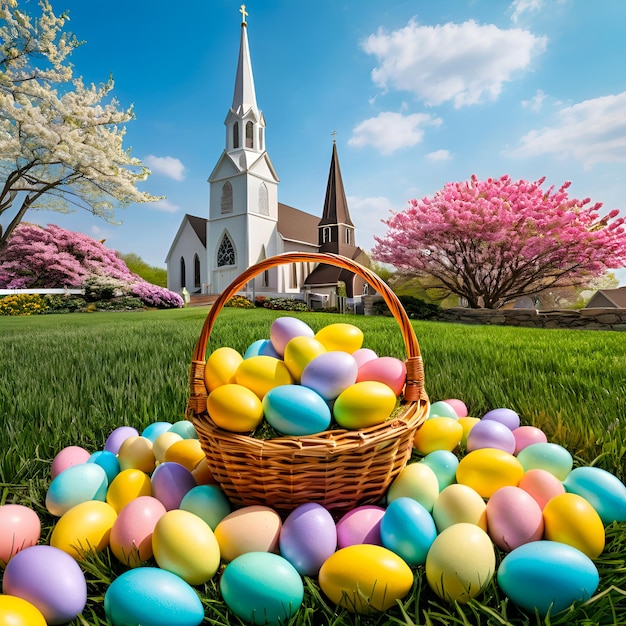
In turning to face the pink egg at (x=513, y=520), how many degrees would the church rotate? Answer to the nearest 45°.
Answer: approximately 45° to its left

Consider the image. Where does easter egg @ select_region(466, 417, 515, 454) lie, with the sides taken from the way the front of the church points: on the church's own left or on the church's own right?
on the church's own left

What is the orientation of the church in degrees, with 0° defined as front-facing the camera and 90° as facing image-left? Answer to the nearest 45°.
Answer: approximately 45°

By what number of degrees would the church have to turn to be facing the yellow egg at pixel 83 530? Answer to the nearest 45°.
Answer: approximately 45° to its left
